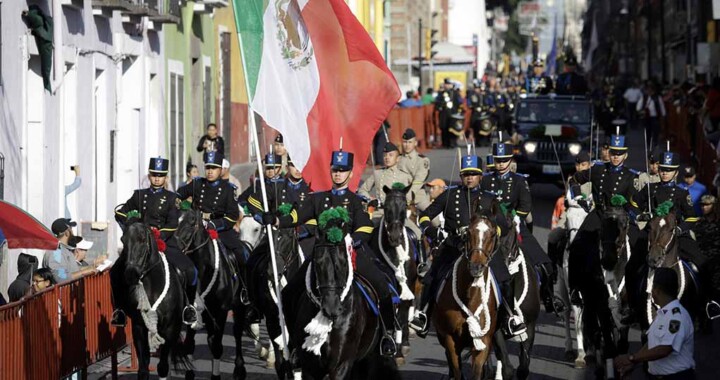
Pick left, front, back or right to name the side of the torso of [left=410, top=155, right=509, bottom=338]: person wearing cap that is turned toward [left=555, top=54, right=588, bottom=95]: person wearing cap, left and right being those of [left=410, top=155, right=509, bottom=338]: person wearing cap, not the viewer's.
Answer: back

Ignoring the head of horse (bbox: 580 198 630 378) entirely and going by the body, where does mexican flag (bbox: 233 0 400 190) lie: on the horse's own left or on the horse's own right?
on the horse's own right

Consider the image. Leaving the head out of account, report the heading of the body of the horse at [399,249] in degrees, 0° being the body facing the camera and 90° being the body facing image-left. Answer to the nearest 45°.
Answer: approximately 0°

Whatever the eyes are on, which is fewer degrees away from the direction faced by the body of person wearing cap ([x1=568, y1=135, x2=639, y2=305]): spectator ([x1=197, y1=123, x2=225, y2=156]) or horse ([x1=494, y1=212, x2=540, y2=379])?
the horse

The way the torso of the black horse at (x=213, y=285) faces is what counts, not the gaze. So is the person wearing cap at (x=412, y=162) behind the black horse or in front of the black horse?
behind

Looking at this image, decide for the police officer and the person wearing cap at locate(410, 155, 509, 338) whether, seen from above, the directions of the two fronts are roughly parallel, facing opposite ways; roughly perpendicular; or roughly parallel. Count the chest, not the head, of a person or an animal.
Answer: roughly perpendicular

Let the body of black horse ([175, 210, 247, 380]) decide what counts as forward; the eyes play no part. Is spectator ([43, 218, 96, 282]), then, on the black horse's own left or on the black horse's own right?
on the black horse's own right
